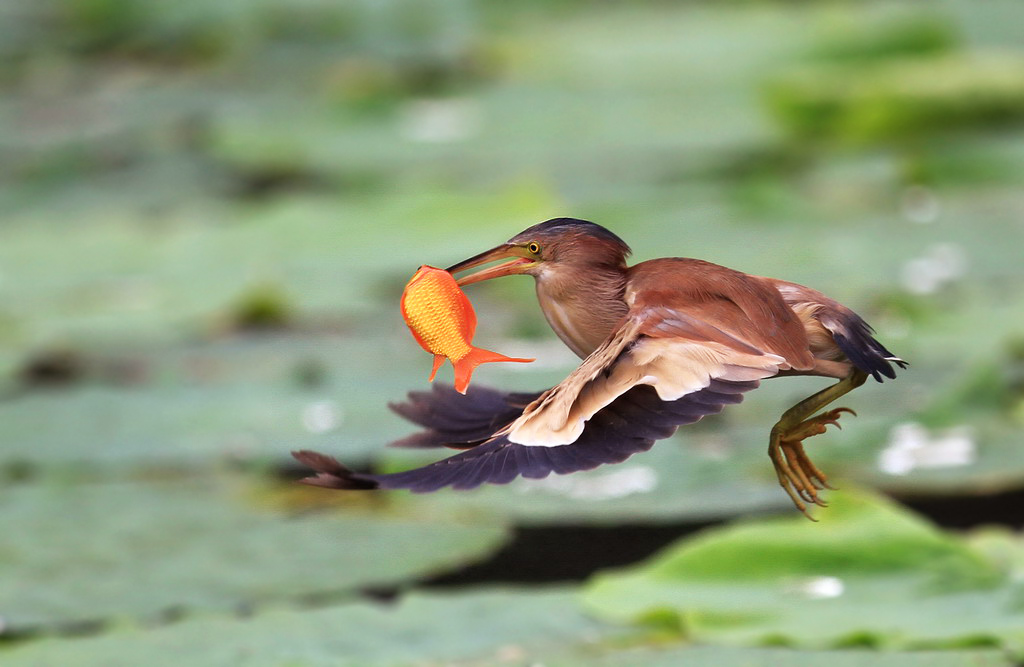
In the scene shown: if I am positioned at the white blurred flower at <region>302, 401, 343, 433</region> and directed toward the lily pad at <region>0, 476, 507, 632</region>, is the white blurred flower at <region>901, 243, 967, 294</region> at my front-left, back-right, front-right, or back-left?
back-left

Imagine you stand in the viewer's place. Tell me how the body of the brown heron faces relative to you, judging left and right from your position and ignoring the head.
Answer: facing to the left of the viewer

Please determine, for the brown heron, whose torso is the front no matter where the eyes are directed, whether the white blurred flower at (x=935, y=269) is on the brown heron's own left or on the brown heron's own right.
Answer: on the brown heron's own right
